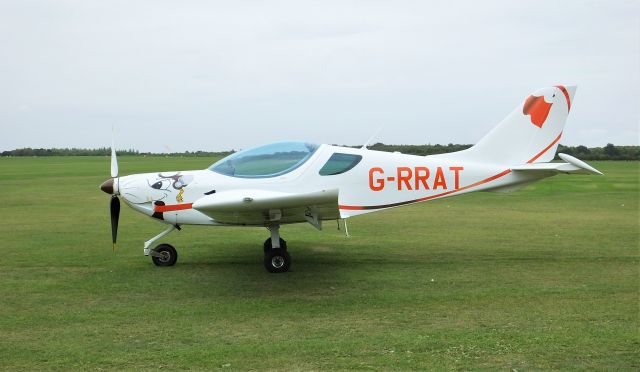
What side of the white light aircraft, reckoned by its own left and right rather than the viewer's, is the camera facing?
left
